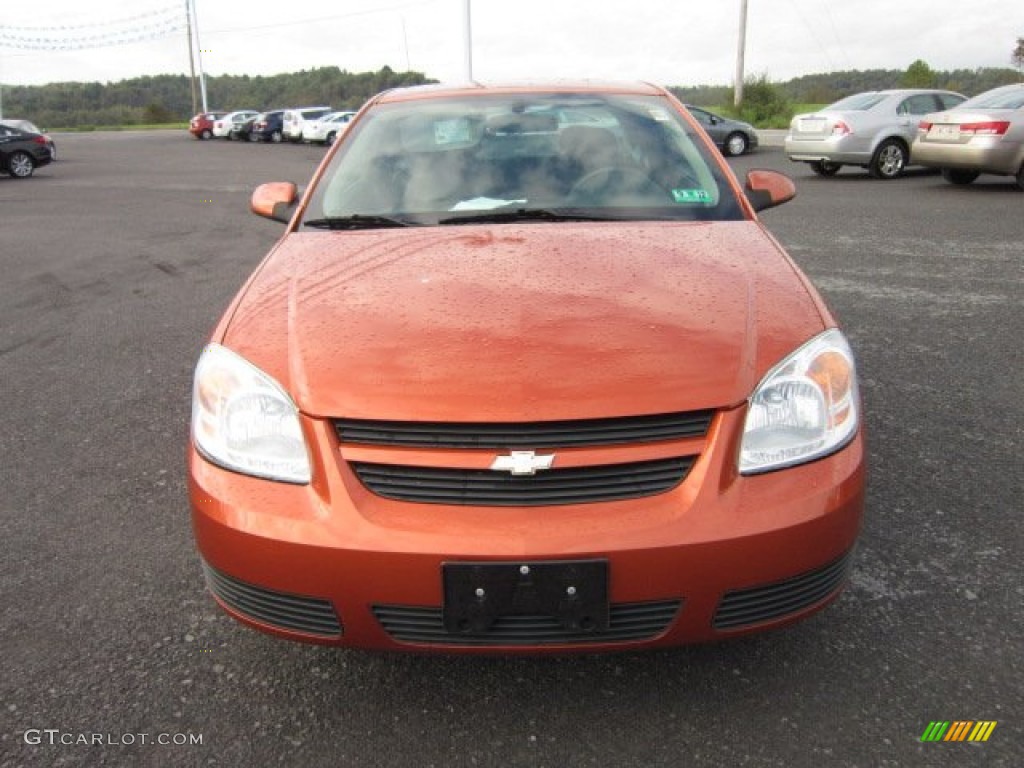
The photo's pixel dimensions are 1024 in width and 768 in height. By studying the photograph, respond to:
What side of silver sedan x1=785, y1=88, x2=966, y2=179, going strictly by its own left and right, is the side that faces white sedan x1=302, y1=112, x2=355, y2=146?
left

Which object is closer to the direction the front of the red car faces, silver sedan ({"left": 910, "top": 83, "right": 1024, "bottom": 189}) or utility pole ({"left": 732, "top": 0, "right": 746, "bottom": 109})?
the silver sedan

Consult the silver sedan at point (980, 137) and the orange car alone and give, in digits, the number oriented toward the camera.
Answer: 1

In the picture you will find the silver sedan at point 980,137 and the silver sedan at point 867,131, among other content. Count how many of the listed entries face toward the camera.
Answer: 0

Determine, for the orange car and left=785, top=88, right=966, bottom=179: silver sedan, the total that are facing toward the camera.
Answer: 1

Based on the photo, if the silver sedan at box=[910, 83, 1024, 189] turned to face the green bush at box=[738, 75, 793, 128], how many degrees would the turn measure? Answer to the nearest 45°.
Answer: approximately 45° to its left

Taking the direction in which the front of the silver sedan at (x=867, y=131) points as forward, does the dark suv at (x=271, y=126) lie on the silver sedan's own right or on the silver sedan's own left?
on the silver sedan's own left

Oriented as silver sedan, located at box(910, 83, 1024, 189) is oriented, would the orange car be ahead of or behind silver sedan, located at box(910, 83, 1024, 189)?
behind

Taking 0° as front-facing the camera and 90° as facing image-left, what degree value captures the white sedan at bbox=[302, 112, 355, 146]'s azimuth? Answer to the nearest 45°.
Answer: approximately 45°

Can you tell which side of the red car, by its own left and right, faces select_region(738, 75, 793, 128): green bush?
front

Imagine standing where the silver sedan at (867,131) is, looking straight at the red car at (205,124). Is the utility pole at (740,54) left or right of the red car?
right
